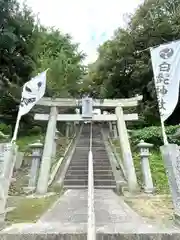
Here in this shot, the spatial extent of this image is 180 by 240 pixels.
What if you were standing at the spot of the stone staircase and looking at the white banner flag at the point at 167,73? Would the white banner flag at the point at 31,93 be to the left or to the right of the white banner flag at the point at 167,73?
right

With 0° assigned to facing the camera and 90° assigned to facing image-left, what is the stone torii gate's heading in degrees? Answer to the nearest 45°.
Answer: approximately 0°

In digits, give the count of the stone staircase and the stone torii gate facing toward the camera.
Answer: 2

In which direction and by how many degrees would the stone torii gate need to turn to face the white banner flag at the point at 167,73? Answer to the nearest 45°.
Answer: approximately 45° to its left

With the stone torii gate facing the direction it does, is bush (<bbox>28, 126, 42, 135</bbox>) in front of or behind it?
behind
